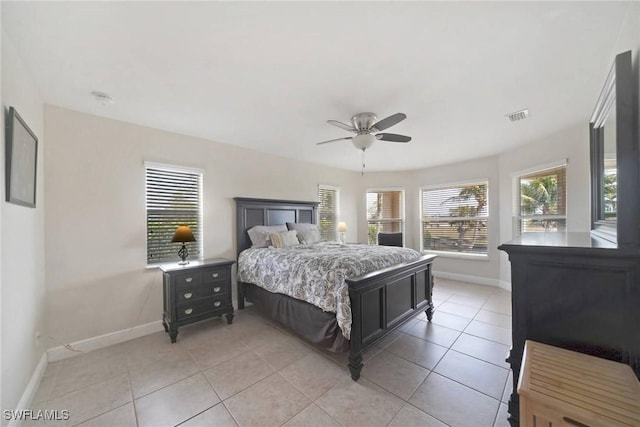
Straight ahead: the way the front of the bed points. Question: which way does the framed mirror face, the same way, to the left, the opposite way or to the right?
the opposite way

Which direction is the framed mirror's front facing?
to the viewer's left

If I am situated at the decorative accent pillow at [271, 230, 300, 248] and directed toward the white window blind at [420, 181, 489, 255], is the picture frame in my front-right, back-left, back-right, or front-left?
back-right

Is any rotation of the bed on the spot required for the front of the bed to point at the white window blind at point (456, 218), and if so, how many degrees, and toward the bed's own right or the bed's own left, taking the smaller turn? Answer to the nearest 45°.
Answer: approximately 90° to the bed's own left

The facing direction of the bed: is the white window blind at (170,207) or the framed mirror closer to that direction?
the framed mirror

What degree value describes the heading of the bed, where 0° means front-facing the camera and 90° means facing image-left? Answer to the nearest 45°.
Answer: approximately 315°

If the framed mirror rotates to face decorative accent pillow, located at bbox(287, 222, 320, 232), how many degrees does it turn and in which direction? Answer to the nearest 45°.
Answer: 0° — it already faces it

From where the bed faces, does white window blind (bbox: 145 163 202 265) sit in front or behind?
behind

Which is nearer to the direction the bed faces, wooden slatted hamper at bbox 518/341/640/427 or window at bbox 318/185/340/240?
the wooden slatted hamper

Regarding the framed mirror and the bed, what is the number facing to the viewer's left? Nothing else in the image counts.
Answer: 1

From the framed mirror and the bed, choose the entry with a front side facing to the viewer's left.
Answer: the framed mirror

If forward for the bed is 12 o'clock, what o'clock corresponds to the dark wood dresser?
The dark wood dresser is roughly at 12 o'clock from the bed.

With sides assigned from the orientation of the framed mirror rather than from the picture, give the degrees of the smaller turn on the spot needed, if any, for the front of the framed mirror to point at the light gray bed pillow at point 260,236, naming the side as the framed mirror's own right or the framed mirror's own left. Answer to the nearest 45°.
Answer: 0° — it already faces it
